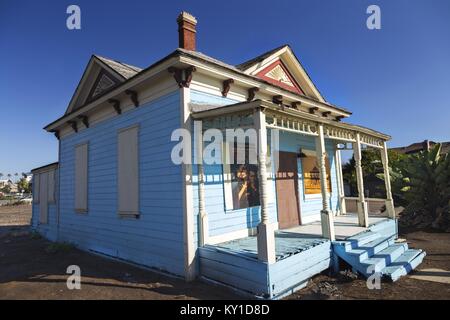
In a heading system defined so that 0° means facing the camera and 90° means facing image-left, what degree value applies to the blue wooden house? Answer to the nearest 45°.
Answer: approximately 315°
